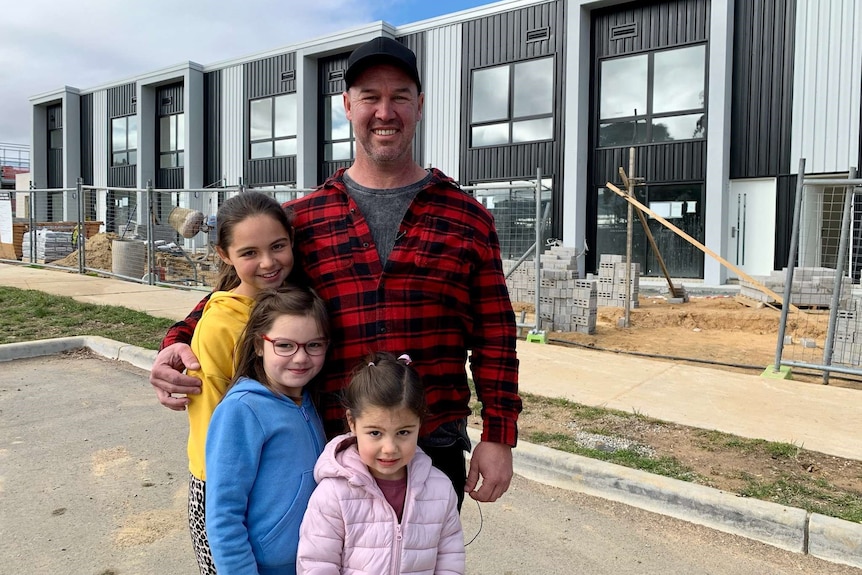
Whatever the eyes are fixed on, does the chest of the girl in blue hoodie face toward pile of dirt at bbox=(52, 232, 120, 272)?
no

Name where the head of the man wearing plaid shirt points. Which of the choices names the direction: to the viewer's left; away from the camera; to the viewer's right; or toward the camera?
toward the camera

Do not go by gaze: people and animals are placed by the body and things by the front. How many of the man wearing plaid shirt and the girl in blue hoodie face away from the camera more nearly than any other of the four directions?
0

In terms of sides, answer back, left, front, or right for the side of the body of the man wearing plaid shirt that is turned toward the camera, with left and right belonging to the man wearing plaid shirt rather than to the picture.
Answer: front

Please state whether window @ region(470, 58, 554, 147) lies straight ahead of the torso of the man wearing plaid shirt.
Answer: no

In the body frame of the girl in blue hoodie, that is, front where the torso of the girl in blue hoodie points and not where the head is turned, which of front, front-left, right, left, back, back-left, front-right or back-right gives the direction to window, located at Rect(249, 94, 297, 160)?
back-left

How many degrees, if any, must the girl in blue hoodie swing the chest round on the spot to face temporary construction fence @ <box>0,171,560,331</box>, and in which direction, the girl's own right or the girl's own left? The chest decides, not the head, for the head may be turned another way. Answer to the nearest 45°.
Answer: approximately 135° to the girl's own left

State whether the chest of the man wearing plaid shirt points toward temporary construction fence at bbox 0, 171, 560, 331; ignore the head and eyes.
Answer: no

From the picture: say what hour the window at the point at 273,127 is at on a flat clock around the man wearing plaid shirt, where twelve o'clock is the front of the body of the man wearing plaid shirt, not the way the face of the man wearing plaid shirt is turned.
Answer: The window is roughly at 6 o'clock from the man wearing plaid shirt.

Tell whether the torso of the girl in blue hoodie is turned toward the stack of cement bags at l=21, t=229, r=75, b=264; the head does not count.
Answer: no

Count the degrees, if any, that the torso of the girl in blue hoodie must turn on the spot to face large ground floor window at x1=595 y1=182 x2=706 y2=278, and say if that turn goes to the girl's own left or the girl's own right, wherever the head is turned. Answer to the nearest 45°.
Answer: approximately 90° to the girl's own left

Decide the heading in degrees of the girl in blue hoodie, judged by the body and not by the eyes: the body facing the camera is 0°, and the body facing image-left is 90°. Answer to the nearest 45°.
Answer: approximately 315°

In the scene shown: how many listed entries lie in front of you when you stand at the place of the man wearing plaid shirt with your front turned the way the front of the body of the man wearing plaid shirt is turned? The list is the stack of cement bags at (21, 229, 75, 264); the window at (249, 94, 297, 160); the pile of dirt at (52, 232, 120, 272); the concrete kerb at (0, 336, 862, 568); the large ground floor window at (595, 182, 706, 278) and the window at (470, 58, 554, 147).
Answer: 0

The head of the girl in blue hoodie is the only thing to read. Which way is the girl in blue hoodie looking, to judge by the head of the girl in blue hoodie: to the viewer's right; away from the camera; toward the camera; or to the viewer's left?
toward the camera

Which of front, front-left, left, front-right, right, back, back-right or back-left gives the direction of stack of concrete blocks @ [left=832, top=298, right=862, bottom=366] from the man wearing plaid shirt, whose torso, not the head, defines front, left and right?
back-left

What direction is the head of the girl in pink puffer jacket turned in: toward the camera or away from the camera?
toward the camera
